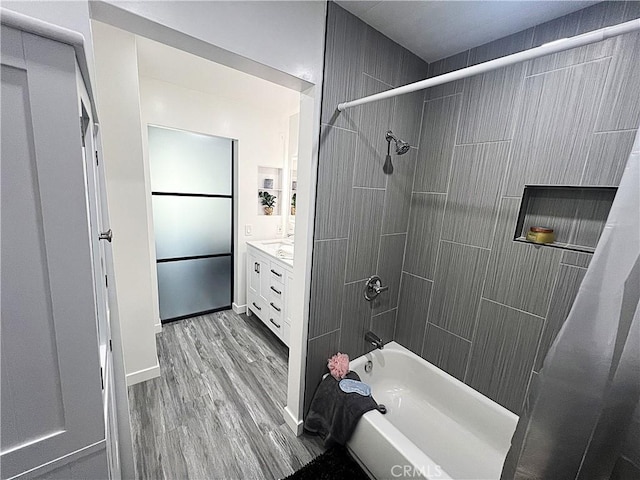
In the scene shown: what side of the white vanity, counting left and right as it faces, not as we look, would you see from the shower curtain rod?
left

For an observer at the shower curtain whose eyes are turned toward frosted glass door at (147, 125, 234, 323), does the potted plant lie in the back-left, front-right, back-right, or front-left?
front-right

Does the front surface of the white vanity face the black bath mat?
no

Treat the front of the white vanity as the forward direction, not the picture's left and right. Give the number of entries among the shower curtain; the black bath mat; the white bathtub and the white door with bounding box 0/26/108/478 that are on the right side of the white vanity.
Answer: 0

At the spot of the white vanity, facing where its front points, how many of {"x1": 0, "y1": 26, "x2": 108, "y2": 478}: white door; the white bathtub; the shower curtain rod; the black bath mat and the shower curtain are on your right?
0

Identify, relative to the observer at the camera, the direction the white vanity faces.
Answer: facing the viewer and to the left of the viewer

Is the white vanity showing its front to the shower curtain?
no

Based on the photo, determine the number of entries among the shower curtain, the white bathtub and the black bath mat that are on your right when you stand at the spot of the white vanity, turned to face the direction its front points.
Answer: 0

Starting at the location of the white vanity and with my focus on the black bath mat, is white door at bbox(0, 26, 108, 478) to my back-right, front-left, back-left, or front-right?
front-right

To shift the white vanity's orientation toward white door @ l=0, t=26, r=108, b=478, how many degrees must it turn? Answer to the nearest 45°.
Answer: approximately 45° to its left

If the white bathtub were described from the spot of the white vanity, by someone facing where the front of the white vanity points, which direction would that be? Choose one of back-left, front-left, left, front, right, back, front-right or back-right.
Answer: left
